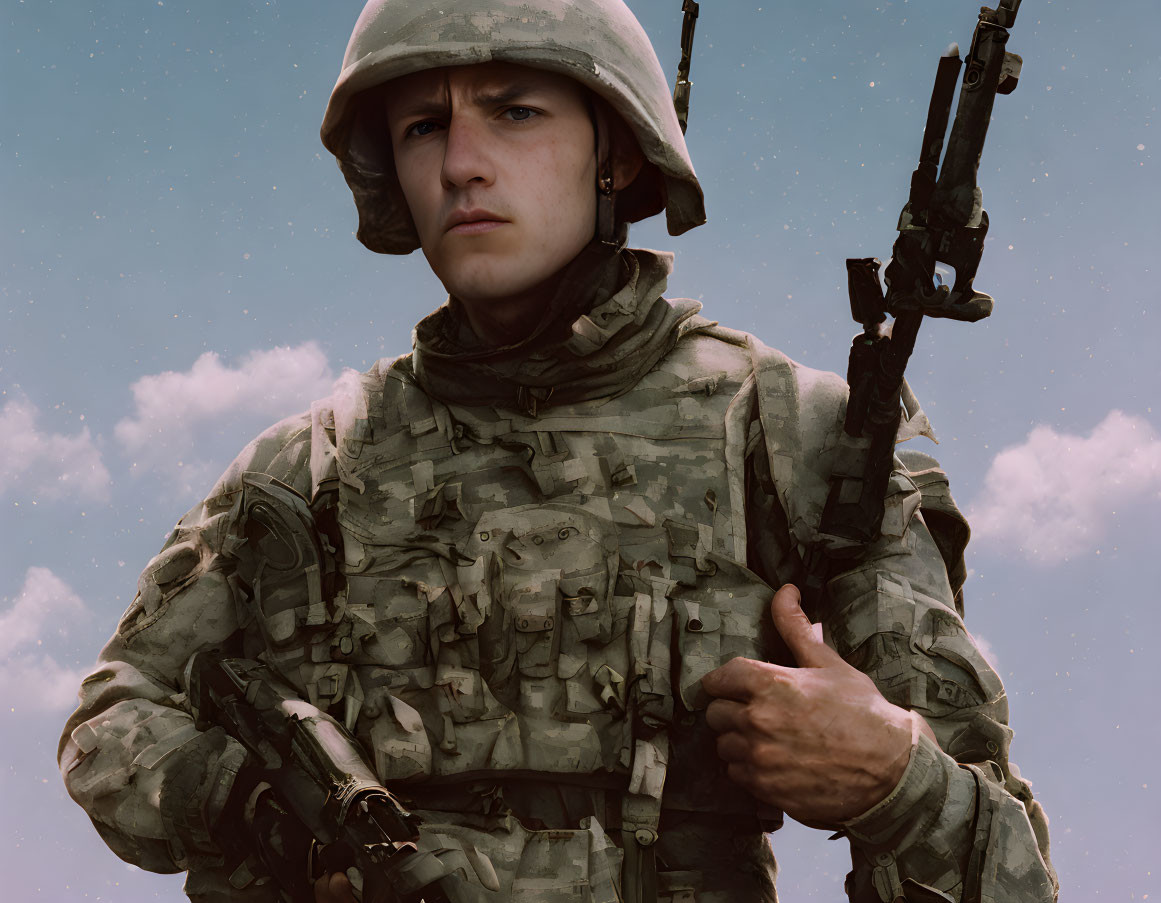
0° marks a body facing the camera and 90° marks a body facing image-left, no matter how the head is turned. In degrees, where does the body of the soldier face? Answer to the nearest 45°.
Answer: approximately 0°
